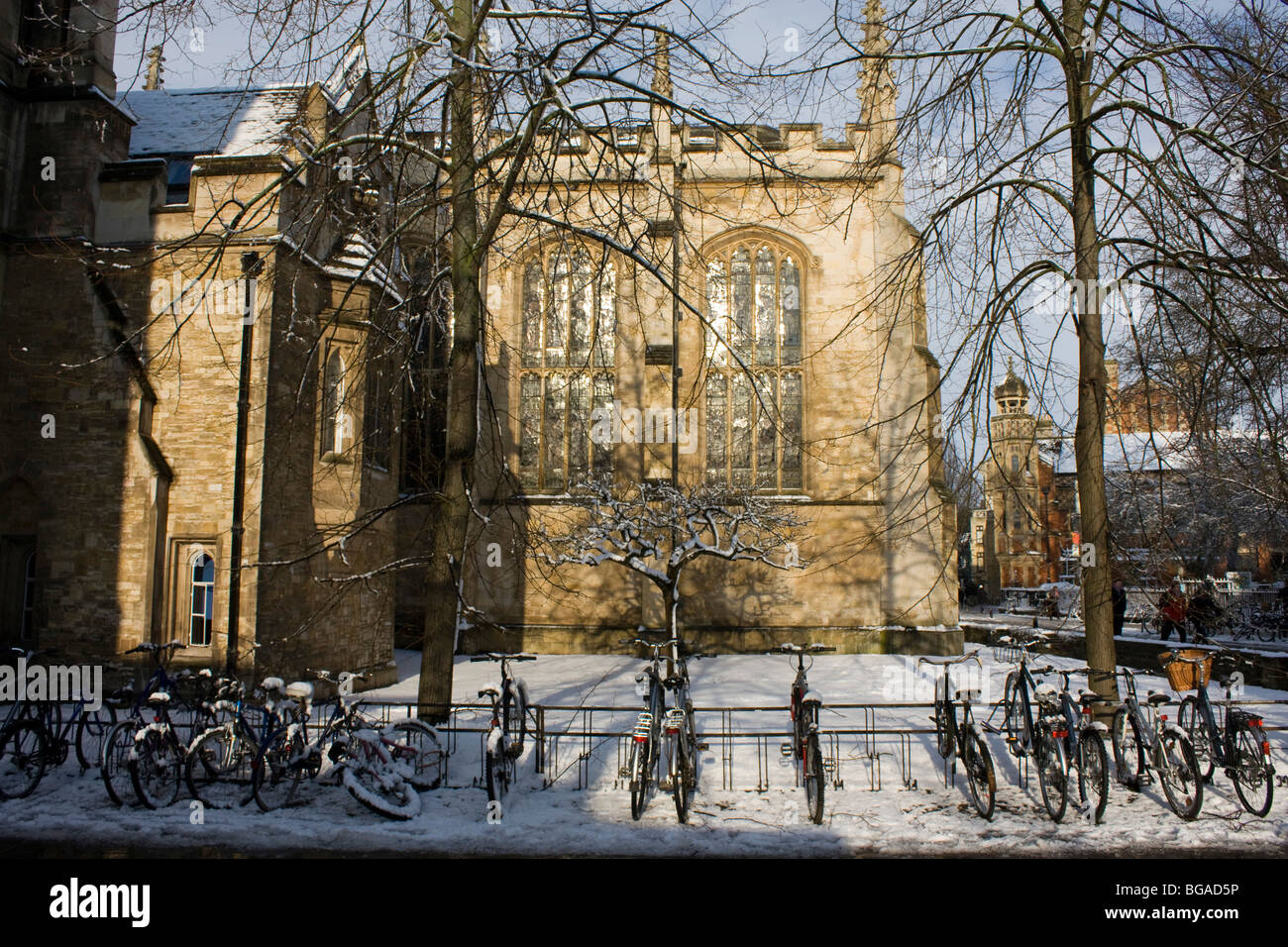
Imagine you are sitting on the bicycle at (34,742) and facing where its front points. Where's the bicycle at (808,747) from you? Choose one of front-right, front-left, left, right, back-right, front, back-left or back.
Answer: right

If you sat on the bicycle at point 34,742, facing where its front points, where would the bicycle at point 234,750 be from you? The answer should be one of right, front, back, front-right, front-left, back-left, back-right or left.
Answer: right

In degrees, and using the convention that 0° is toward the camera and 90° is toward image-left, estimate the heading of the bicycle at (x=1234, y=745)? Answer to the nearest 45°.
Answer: approximately 135°

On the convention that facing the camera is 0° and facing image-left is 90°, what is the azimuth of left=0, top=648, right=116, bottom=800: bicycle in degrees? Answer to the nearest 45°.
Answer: approximately 225°

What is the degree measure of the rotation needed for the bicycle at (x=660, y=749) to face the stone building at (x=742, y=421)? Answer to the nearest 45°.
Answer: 0° — it already faces it

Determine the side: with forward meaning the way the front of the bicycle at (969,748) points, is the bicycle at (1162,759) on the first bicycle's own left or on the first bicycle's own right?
on the first bicycle's own right

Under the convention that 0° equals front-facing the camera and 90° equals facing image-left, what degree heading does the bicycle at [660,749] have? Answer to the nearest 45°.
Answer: approximately 180°

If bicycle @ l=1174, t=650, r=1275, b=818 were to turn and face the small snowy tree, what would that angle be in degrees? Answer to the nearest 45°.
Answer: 0° — it already faces it

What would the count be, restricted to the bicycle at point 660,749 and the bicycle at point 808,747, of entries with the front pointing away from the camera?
2

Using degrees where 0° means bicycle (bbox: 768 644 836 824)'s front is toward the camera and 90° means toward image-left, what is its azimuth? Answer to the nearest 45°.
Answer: approximately 180°

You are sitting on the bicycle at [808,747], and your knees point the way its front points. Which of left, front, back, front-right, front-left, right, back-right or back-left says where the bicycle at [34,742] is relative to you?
left

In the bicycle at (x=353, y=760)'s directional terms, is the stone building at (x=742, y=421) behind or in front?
in front

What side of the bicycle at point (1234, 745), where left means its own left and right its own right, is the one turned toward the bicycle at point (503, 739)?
left

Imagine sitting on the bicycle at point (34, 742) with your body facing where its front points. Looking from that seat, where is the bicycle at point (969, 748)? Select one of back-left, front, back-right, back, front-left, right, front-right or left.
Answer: right
